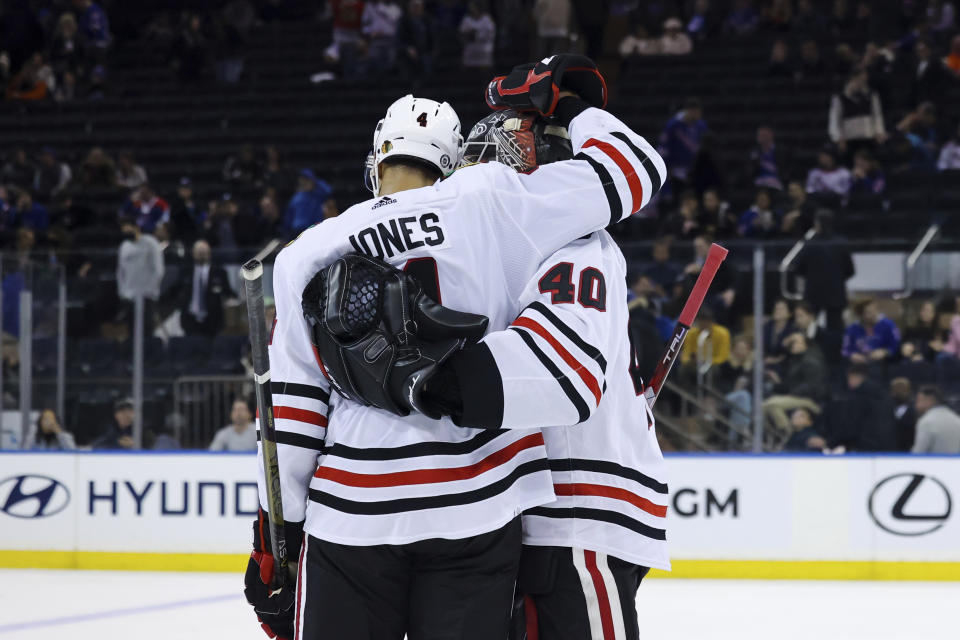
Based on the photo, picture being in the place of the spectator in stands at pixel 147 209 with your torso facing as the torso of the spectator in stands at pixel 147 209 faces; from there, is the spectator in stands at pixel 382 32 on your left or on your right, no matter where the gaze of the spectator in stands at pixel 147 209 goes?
on your left

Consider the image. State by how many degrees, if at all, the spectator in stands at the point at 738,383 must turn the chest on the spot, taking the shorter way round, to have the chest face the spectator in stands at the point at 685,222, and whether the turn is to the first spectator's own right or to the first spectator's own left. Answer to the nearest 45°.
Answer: approximately 180°

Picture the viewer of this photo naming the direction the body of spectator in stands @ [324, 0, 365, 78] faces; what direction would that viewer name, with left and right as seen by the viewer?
facing the viewer

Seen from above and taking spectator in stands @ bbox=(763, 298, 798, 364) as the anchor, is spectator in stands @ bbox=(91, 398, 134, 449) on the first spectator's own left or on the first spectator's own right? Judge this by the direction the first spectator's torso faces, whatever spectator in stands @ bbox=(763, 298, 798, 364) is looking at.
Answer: on the first spectator's own right

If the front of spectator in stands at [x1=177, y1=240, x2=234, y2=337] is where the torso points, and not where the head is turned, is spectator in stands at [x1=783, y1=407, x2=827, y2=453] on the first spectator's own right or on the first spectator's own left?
on the first spectator's own left

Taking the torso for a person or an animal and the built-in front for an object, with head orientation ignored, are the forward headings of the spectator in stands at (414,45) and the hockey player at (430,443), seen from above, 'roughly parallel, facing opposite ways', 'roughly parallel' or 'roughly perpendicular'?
roughly parallel, facing opposite ways

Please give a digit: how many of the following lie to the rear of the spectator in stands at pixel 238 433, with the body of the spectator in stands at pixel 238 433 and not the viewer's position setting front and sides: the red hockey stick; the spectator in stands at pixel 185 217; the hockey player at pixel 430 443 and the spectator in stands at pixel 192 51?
2

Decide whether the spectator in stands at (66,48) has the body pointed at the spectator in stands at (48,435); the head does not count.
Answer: yes

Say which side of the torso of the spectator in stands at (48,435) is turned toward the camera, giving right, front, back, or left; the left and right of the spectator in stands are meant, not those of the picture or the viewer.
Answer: front

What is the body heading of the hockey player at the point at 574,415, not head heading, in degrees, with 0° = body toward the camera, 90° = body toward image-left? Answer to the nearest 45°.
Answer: approximately 90°

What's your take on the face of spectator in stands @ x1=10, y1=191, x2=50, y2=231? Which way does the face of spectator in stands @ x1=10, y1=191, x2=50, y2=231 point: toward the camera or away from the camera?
toward the camera

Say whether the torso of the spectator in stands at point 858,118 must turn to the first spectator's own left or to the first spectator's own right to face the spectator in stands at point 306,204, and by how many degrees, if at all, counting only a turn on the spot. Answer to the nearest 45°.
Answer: approximately 45° to the first spectator's own right

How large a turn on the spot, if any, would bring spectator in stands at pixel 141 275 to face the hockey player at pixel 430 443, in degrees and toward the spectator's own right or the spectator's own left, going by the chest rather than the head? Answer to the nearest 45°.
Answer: approximately 45° to the spectator's own left

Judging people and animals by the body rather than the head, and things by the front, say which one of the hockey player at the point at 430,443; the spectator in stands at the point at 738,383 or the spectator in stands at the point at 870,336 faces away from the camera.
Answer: the hockey player

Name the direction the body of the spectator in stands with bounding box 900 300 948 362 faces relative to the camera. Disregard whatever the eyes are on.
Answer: toward the camera
